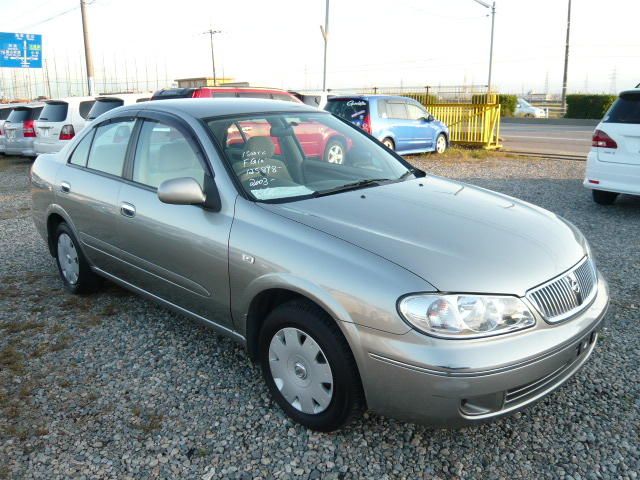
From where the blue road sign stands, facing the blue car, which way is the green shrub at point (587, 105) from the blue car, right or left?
left

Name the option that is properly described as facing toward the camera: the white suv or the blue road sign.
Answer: the blue road sign

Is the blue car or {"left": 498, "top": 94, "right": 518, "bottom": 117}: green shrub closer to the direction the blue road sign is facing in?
the blue car

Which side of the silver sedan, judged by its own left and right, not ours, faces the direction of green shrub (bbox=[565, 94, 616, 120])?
left

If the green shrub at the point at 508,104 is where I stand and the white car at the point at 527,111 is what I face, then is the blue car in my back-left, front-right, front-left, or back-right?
back-right

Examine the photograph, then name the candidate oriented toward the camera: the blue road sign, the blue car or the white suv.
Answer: the blue road sign

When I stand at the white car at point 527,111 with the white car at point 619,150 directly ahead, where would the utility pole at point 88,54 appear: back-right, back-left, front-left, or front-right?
front-right

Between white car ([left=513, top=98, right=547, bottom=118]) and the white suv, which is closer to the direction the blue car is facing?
the white car

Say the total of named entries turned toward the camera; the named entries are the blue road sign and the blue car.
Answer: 1

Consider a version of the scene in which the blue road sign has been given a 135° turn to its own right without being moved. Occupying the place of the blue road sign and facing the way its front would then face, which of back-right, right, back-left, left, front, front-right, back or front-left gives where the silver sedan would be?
back-left

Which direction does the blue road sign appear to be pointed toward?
toward the camera

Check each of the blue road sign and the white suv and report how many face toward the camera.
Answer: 1

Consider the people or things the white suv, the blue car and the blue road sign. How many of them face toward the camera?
1

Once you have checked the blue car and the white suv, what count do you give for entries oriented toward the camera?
0

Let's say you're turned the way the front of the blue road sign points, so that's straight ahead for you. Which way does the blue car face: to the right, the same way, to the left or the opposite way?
to the left
